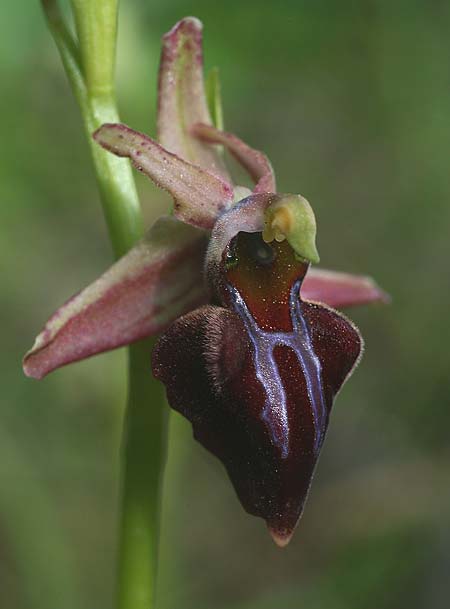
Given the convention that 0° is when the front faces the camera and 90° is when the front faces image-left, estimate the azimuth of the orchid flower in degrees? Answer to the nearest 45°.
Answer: approximately 315°
